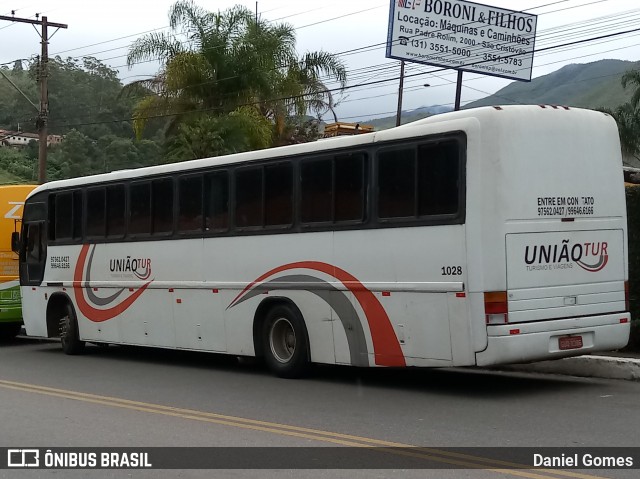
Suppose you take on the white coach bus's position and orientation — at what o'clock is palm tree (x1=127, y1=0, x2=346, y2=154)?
The palm tree is roughly at 1 o'clock from the white coach bus.

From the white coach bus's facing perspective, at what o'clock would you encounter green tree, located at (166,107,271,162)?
The green tree is roughly at 1 o'clock from the white coach bus.

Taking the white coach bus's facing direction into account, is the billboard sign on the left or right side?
on its right

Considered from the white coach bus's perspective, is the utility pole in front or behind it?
in front

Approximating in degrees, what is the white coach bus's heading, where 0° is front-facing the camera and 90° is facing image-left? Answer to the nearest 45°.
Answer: approximately 135°
